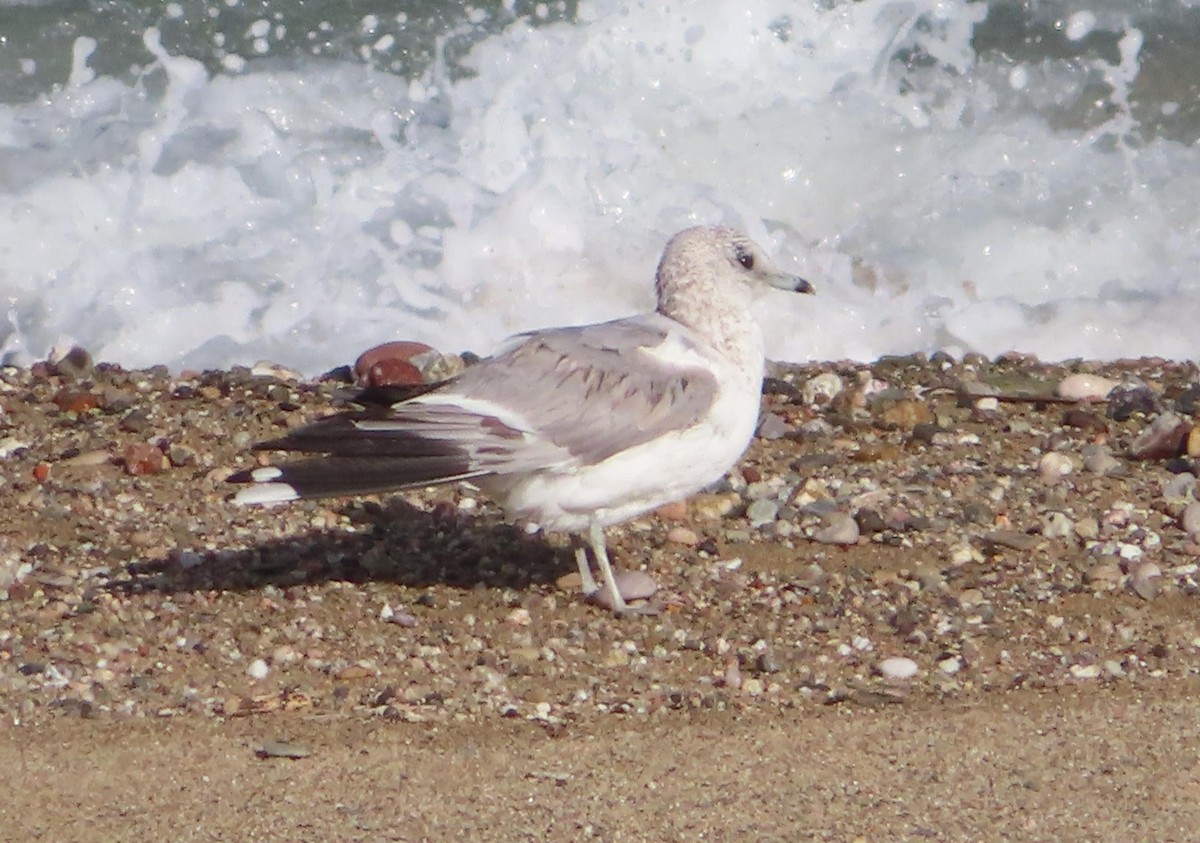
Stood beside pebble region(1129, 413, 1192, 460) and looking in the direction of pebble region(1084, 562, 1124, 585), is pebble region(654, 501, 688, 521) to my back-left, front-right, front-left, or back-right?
front-right

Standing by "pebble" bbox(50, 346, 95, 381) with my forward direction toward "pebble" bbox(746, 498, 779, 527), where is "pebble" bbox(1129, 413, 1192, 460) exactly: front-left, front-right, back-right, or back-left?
front-left

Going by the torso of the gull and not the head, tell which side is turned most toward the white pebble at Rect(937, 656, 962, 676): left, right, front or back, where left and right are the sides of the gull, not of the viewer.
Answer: front

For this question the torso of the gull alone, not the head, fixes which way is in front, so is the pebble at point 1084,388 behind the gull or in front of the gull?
in front

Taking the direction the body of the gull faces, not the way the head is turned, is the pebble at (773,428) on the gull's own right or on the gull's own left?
on the gull's own left

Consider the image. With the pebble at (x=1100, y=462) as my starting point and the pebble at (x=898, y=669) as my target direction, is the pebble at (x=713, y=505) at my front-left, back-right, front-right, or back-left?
front-right

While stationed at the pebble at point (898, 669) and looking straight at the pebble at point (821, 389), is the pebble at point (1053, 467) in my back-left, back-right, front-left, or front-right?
front-right

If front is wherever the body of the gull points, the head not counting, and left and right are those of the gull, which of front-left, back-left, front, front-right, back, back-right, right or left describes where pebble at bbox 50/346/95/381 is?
back-left

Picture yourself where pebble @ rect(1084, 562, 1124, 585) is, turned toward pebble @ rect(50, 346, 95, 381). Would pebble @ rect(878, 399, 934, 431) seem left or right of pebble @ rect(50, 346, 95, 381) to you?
right

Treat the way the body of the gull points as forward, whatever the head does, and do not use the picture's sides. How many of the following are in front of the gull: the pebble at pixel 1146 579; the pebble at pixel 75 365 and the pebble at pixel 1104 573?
2

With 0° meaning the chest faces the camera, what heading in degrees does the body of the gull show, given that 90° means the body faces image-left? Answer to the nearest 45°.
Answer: approximately 270°

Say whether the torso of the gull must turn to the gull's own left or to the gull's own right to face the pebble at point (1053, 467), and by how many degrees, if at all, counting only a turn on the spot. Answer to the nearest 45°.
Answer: approximately 45° to the gull's own left
